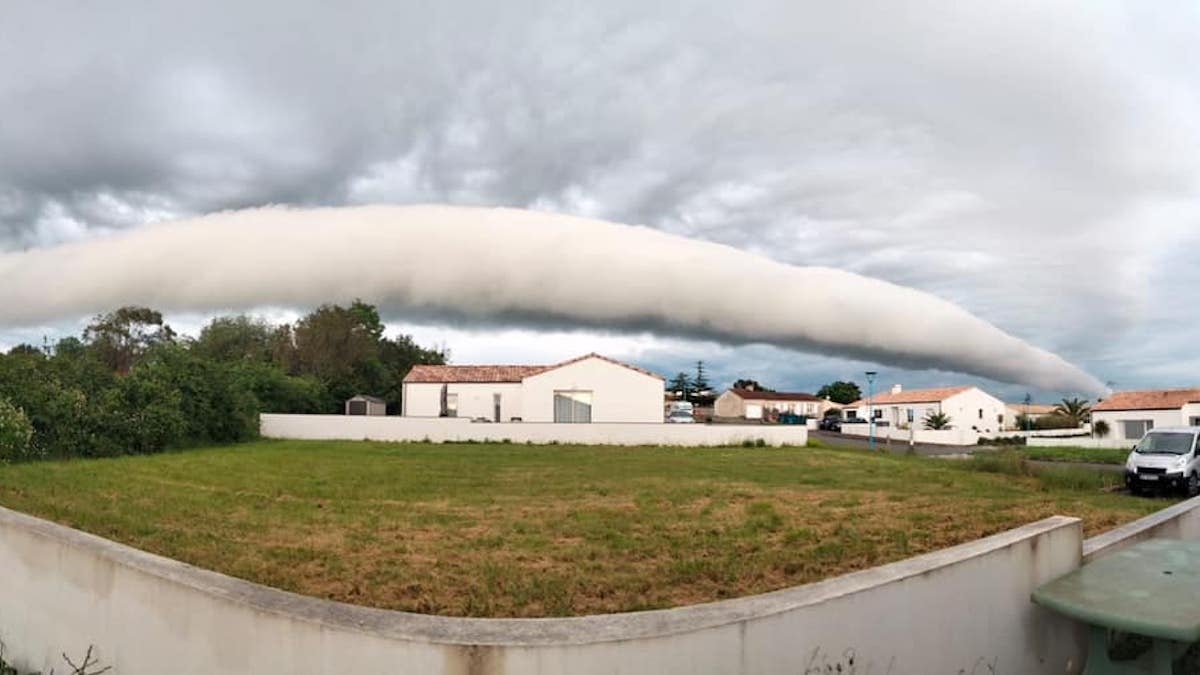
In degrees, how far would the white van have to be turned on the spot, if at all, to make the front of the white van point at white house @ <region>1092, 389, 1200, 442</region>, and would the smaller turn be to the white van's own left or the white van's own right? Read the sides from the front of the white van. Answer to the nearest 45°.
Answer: approximately 135° to the white van's own right

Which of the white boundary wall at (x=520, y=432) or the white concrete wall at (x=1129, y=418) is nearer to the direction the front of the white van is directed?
the white boundary wall

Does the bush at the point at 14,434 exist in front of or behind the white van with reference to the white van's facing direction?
in front

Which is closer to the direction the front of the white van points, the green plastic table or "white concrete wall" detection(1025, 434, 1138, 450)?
the green plastic table

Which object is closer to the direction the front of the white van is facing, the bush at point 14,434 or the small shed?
the bush

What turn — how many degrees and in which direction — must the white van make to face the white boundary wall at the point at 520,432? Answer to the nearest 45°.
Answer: approximately 45° to its right

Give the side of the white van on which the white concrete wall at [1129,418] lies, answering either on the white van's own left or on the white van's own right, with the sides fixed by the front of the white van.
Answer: on the white van's own right

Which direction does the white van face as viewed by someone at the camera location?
facing the viewer and to the left of the viewer

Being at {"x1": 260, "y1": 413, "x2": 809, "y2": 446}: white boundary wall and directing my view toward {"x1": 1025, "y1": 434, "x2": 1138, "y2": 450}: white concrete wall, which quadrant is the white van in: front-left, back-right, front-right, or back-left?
front-right

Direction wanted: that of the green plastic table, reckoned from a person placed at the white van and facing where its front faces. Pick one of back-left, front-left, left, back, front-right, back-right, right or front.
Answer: front-left

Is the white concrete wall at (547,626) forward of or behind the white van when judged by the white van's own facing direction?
forward
